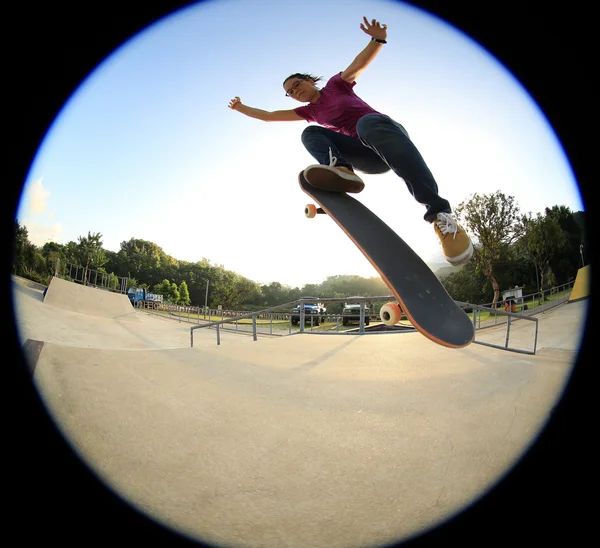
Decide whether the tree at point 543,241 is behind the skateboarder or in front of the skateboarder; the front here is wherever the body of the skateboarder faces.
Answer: behind

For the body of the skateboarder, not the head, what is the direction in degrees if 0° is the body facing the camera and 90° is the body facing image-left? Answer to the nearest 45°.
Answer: approximately 0°

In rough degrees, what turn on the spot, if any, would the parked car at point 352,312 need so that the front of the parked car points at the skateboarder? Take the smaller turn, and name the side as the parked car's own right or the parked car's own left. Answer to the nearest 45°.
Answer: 0° — it already faces them

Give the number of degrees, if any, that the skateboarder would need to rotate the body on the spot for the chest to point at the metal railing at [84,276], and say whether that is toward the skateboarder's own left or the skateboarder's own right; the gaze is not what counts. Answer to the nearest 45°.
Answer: approximately 135° to the skateboarder's own right
